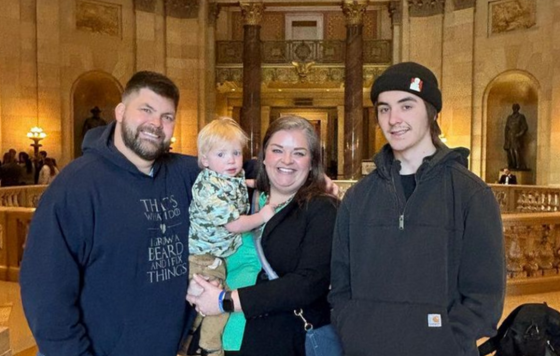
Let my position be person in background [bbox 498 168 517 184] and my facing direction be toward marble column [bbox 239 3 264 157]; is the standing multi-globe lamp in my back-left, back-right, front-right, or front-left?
front-left

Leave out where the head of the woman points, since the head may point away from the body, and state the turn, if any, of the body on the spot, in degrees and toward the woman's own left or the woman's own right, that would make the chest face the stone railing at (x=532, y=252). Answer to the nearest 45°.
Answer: approximately 180°

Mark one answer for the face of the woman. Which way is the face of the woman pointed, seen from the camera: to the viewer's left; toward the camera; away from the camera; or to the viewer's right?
toward the camera

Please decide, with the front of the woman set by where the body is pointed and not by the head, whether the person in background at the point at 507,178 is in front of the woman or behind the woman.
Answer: behind

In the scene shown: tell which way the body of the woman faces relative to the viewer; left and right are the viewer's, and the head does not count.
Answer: facing the viewer and to the left of the viewer

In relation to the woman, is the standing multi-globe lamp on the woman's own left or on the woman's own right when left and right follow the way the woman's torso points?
on the woman's own right

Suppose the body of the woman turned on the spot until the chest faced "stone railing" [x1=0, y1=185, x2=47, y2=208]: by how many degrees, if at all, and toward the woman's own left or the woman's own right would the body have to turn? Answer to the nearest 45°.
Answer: approximately 90° to the woman's own right

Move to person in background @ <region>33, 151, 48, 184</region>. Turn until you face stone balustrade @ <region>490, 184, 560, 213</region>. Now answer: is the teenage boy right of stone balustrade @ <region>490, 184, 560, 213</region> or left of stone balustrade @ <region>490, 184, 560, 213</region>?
right

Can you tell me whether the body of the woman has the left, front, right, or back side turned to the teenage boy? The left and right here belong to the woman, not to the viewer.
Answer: left

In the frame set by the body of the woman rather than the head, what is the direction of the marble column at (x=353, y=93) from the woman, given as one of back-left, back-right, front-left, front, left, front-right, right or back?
back-right

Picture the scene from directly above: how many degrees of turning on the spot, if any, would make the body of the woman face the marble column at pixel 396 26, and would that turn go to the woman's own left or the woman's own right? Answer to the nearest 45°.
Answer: approximately 135° to the woman's own right

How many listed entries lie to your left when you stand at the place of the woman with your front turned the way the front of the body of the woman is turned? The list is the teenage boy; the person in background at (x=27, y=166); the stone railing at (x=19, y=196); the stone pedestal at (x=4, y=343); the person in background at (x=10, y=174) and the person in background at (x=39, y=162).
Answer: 1
